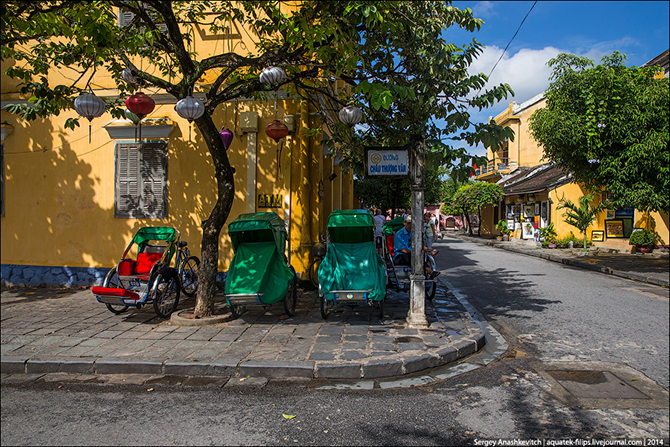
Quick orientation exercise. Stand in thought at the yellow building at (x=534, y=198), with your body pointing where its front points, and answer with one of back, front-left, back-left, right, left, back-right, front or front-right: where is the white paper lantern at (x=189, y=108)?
front-left

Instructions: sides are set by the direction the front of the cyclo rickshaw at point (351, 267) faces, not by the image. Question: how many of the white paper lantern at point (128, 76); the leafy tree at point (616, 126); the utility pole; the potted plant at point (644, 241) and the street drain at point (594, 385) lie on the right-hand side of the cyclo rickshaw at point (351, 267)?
1

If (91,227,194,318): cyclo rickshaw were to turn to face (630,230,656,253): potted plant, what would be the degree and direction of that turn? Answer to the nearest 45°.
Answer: approximately 135° to its left

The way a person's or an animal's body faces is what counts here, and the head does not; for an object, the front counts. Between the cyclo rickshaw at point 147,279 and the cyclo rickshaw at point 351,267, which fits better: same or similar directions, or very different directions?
same or similar directions

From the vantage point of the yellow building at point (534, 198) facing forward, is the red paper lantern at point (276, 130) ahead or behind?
ahead

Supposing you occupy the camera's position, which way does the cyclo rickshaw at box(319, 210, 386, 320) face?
facing the viewer

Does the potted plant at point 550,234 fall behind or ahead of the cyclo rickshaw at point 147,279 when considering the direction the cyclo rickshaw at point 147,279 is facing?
behind

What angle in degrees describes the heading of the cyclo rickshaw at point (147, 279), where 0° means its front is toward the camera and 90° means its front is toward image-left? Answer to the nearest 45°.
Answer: approximately 45°

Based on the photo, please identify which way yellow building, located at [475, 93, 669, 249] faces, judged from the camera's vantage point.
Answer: facing the viewer and to the left of the viewer

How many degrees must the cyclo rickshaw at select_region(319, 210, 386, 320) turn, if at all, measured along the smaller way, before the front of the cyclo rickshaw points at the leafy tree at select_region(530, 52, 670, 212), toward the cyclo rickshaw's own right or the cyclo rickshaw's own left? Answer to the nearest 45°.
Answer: approximately 135° to the cyclo rickshaw's own left

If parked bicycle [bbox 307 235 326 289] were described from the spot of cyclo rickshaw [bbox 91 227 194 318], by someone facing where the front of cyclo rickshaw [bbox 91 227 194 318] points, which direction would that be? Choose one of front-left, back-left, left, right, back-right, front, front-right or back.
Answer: back-left
